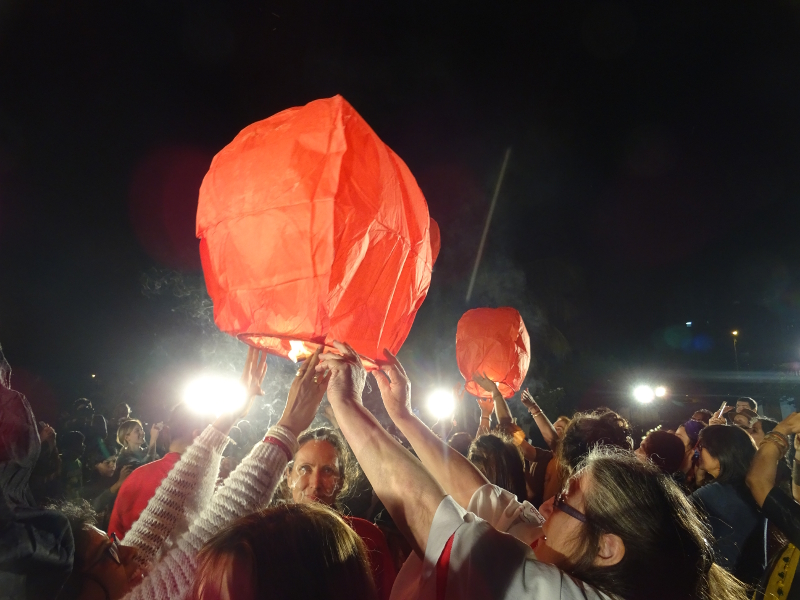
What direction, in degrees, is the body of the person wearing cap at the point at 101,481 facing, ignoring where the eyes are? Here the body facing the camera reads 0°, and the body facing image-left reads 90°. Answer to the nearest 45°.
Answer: approximately 315°

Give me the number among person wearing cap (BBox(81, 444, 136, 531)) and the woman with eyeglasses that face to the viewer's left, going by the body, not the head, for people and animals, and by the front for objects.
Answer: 1

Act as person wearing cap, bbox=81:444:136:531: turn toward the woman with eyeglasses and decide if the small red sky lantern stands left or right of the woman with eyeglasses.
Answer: left

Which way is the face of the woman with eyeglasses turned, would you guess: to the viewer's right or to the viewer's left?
to the viewer's left

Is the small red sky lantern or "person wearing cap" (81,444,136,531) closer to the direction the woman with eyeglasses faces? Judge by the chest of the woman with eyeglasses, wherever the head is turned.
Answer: the person wearing cap

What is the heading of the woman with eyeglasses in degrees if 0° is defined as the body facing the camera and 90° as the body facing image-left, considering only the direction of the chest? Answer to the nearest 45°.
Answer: approximately 90°

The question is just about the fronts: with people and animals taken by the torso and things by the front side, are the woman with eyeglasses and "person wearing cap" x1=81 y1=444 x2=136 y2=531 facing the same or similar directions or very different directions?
very different directions
